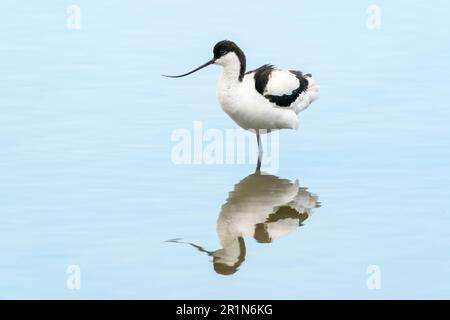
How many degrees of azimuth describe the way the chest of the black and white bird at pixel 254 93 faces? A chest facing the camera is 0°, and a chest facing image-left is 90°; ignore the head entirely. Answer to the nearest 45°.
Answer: approximately 90°
